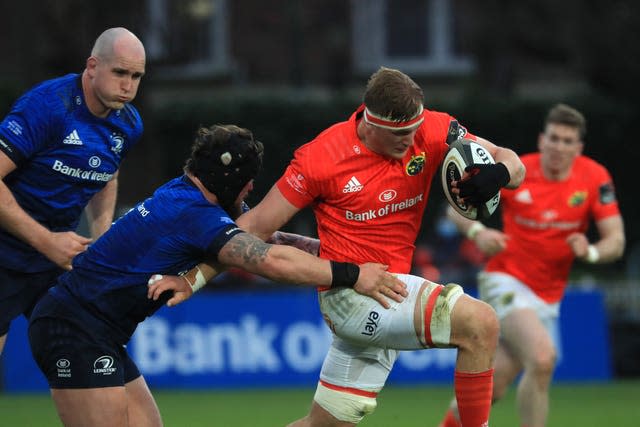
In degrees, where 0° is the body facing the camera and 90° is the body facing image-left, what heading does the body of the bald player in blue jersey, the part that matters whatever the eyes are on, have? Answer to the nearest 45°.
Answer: approximately 315°

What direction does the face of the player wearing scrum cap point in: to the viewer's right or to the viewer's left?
to the viewer's right

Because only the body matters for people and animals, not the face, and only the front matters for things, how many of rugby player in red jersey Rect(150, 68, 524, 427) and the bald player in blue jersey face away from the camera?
0

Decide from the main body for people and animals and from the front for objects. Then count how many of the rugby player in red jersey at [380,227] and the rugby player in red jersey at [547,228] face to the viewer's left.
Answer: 0

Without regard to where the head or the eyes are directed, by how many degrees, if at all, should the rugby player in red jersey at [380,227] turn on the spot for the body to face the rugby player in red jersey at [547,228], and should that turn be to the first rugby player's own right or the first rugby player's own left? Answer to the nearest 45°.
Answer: approximately 90° to the first rugby player's own left

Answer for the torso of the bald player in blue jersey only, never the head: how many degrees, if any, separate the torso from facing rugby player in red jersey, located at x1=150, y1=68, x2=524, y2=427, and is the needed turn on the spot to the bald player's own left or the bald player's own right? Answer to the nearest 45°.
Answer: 0° — they already face them

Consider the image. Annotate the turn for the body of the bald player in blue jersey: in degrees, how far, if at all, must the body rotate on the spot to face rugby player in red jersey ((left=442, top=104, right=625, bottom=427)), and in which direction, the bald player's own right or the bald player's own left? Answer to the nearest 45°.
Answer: approximately 45° to the bald player's own left

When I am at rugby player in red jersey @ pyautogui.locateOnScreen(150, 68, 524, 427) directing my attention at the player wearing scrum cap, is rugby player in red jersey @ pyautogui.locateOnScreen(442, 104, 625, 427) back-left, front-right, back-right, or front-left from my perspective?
back-right

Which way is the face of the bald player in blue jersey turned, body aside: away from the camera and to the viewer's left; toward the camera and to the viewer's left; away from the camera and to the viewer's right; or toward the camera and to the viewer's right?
toward the camera and to the viewer's right
